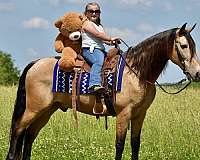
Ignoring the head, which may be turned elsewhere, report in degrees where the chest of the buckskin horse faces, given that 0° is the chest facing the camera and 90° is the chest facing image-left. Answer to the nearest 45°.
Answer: approximately 270°
